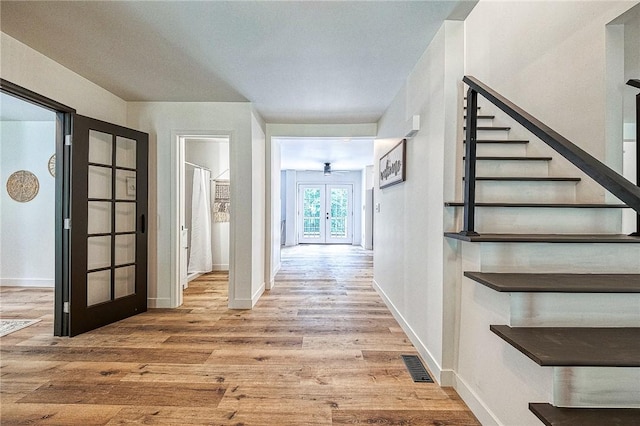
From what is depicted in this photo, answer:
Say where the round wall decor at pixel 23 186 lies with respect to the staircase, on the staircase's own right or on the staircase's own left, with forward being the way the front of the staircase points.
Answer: on the staircase's own right

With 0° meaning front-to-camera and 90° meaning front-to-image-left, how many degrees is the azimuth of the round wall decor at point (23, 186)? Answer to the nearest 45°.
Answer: approximately 0°

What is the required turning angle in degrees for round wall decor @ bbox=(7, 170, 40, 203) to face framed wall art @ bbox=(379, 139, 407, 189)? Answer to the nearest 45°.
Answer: approximately 45° to its left

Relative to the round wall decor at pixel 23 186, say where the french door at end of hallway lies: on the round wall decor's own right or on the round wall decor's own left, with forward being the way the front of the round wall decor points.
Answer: on the round wall decor's own left

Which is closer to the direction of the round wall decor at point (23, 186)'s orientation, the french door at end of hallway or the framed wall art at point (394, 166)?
the framed wall art
